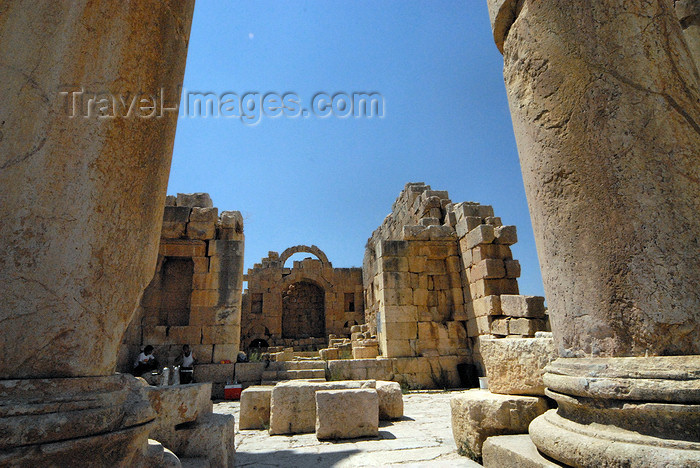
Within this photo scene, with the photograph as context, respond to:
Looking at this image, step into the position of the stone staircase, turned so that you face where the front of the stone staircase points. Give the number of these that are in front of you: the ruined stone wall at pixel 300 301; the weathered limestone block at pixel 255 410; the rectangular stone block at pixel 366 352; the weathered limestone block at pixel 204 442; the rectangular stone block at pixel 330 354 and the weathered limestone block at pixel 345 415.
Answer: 3

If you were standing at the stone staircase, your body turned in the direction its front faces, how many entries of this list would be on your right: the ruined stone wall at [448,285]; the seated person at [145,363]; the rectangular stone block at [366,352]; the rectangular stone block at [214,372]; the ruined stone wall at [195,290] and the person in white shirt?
4

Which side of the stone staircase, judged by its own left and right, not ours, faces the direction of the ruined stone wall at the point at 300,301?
back

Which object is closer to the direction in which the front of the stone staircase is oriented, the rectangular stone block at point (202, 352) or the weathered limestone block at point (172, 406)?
the weathered limestone block

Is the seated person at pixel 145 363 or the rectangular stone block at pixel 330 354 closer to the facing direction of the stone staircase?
the seated person

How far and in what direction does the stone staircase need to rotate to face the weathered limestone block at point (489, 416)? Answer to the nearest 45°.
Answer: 0° — it already faces it

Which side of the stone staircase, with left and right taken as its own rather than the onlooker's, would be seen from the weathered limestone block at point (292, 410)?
front

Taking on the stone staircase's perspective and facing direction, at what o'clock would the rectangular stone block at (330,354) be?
The rectangular stone block is roughly at 7 o'clock from the stone staircase.

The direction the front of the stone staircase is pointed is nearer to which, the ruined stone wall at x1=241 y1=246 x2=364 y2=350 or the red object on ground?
the red object on ground

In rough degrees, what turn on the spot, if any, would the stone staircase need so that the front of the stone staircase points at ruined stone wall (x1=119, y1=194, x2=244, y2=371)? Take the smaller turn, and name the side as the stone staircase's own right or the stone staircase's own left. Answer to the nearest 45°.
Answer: approximately 90° to the stone staircase's own right

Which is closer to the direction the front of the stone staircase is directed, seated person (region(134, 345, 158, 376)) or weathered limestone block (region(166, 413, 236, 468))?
the weathered limestone block

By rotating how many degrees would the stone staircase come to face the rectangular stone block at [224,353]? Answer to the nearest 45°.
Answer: approximately 90° to its right

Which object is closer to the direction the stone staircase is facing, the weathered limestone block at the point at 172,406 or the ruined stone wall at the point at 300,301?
the weathered limestone block

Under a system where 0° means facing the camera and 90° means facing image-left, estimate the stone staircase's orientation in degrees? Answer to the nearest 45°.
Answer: approximately 0°

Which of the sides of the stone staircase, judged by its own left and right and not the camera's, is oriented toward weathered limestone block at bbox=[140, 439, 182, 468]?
front

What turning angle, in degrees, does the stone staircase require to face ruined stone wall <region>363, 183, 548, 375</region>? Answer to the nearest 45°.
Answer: approximately 90° to its left

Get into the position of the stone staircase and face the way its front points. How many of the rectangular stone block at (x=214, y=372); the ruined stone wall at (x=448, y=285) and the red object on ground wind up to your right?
2

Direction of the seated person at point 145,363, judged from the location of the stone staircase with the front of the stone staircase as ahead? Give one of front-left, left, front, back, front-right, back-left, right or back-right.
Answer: right

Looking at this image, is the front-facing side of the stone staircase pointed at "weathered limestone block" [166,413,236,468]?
yes
